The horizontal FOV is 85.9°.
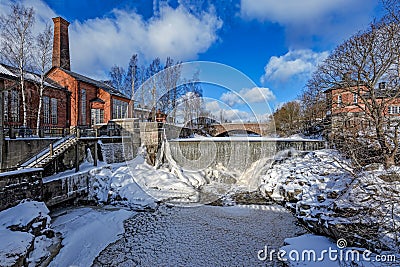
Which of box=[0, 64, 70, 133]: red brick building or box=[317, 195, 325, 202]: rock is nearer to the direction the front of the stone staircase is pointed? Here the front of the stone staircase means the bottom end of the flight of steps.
the red brick building

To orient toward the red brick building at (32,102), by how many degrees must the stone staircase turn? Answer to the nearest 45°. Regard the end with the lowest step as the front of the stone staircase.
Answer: approximately 90° to its right

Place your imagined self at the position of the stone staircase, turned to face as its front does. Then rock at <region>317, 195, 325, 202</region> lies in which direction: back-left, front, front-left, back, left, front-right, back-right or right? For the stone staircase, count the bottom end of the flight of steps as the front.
back-left

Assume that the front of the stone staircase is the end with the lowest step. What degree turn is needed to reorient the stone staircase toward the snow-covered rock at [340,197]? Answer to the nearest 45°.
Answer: approximately 135° to its left

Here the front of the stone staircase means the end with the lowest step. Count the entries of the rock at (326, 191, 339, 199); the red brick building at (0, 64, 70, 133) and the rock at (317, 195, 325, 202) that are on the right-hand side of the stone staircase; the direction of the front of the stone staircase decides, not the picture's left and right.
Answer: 1

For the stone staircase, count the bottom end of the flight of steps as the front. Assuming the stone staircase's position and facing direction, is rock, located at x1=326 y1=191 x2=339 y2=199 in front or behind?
behind

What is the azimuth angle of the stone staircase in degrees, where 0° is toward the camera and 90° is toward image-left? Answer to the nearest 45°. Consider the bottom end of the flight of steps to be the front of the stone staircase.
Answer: approximately 90°

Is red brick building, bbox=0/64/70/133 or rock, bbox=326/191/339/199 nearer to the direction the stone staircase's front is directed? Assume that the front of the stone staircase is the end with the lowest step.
the red brick building

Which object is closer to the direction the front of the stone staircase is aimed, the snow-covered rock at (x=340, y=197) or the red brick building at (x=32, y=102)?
the red brick building

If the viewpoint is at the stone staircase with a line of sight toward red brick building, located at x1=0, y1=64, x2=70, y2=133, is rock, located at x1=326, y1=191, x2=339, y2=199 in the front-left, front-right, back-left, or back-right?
back-right
